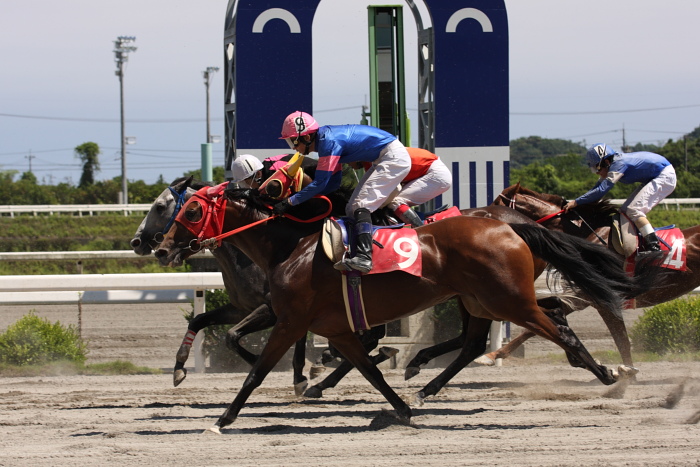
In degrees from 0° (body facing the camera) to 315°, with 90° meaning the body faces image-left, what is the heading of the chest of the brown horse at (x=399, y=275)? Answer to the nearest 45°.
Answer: approximately 90°

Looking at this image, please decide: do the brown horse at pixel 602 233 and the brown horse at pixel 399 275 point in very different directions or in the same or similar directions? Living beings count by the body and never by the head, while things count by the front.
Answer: same or similar directions

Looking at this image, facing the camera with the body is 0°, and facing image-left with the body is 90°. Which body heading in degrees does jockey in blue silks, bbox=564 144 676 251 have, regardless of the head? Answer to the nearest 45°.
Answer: approximately 90°

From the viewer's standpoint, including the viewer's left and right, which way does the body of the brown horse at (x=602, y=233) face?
facing to the left of the viewer

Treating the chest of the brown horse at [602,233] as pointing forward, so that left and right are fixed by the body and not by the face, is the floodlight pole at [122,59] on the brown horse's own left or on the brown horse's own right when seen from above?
on the brown horse's own right

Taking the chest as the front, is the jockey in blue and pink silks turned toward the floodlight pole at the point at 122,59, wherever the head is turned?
no

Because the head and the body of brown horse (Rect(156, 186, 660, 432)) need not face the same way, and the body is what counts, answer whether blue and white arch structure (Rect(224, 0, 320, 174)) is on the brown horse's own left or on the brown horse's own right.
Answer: on the brown horse's own right

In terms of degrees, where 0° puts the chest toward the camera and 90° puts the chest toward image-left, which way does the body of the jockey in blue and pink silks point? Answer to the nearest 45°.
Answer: approximately 90°
